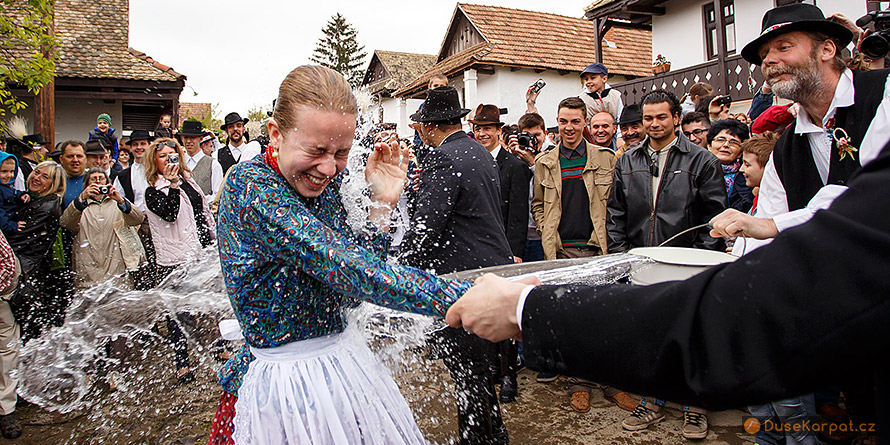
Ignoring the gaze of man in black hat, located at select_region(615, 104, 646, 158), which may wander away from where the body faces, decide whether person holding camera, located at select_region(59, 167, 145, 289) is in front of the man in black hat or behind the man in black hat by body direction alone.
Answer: in front

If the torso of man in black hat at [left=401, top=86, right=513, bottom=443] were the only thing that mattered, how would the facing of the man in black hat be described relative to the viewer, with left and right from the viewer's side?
facing away from the viewer and to the left of the viewer

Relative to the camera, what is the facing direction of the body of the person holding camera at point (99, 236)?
toward the camera

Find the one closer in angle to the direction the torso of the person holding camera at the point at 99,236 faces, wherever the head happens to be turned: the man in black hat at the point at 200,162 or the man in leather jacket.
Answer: the man in leather jacket

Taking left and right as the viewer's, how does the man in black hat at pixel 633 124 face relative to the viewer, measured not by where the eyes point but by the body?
facing the viewer and to the left of the viewer

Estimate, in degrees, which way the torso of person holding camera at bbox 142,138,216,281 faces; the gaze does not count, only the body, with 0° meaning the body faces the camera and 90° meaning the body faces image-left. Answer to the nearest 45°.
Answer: approximately 315°

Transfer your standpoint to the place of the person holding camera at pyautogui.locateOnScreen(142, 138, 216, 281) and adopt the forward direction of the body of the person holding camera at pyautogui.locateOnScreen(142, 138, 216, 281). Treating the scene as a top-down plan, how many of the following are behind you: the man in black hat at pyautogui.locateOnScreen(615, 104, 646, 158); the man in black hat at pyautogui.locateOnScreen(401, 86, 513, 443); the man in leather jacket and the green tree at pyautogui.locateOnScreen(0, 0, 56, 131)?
1

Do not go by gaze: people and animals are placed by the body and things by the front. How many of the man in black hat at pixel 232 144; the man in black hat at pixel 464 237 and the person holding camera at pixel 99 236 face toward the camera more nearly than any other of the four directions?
2

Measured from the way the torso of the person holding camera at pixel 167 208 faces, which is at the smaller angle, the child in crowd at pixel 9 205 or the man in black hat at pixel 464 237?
the man in black hat
